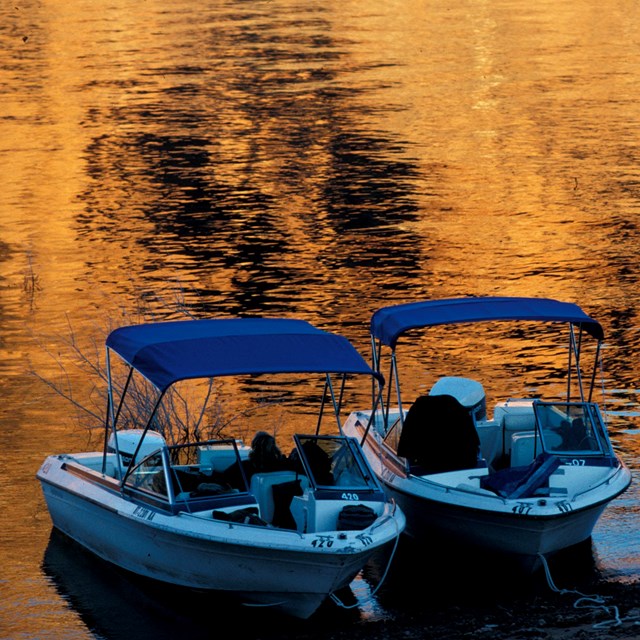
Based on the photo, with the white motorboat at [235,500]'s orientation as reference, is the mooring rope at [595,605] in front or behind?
in front

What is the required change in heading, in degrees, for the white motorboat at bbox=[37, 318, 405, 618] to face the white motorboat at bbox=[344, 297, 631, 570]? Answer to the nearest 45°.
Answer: approximately 45° to its left

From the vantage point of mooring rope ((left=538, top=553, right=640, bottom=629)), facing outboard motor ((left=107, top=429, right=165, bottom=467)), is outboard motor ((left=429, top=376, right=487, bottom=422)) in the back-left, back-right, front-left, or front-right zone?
front-right

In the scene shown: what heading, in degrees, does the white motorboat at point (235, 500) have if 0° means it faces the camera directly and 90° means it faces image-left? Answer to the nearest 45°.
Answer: approximately 315°

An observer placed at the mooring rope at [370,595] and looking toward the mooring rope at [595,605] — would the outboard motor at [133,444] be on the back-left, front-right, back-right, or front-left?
back-left

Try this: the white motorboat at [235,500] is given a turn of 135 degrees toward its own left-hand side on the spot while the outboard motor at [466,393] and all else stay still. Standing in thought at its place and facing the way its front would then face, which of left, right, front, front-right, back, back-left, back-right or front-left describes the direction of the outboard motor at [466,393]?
front-right

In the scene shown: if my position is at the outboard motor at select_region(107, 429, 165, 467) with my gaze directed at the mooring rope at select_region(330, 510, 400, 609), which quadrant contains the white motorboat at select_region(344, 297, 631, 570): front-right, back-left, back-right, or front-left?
front-left
